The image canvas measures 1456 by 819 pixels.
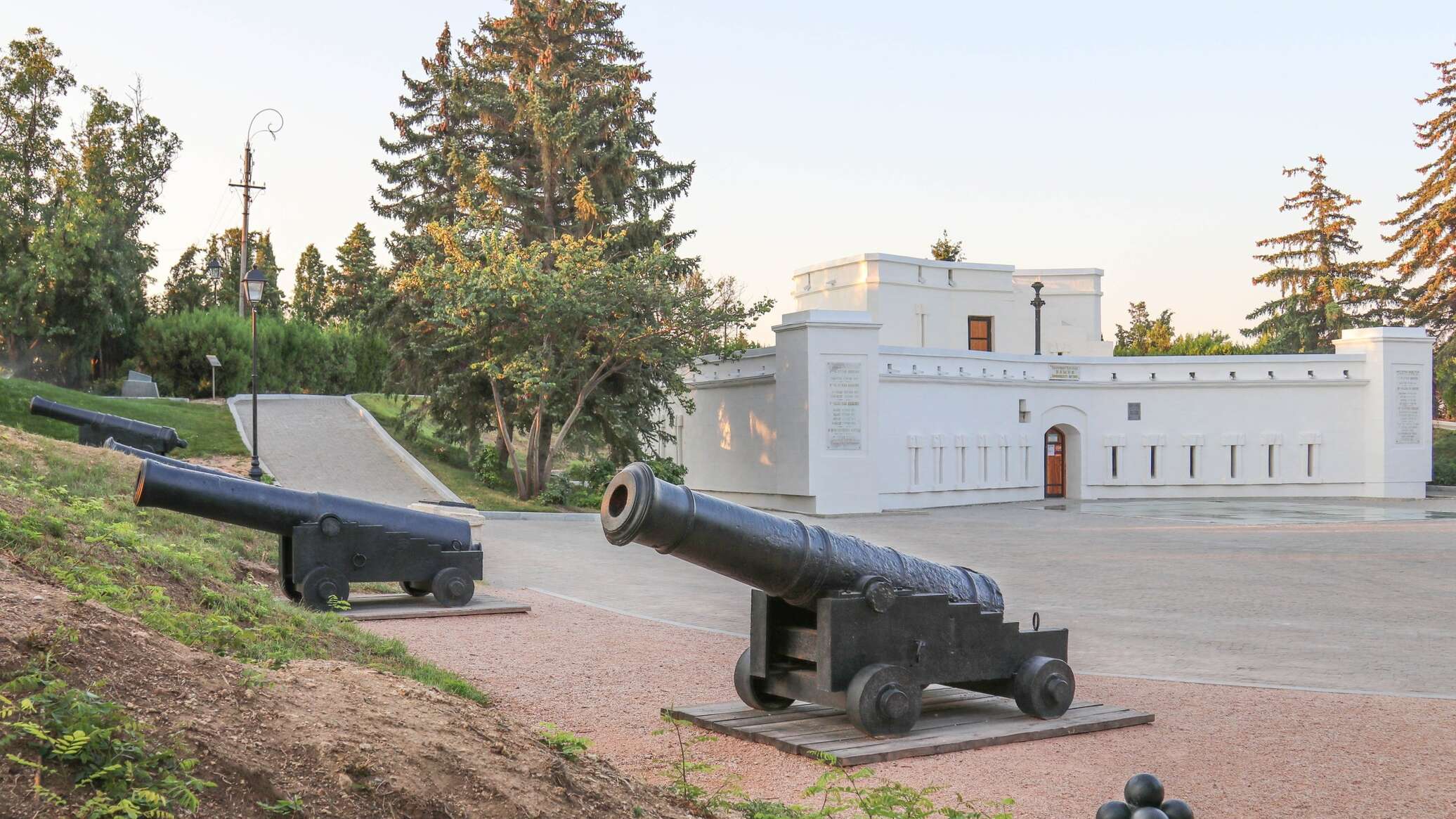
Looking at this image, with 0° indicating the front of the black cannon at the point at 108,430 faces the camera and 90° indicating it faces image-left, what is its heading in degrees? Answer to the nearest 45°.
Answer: approximately 90°

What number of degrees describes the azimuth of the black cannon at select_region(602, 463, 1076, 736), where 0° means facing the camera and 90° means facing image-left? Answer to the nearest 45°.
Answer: approximately 45°

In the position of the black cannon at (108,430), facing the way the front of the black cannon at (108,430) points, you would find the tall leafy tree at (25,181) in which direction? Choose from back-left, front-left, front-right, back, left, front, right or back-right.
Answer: right

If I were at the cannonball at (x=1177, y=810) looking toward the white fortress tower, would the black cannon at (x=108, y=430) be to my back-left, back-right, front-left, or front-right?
front-left

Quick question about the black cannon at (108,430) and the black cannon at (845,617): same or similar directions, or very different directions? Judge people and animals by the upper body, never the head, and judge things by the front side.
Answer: same or similar directions

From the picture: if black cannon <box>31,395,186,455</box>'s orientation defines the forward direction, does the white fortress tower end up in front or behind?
behind

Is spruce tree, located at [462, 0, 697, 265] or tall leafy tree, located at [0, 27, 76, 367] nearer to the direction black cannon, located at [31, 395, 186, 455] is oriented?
the tall leafy tree

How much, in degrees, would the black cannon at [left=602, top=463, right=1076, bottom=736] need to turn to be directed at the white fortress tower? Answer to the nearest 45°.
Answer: approximately 135° to its right

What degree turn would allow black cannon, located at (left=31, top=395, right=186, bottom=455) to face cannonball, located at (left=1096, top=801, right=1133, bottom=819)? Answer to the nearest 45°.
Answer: approximately 90° to its left
